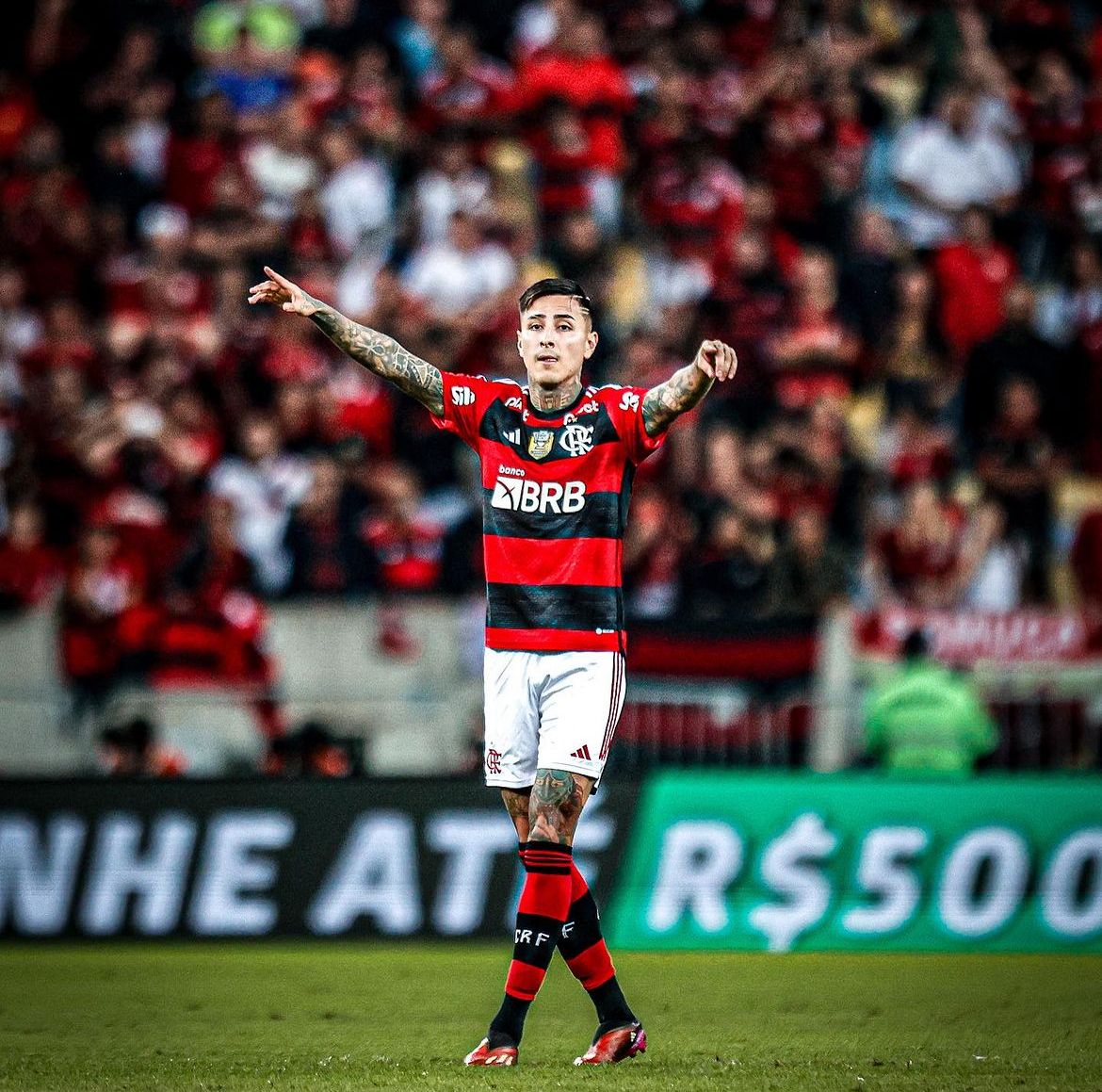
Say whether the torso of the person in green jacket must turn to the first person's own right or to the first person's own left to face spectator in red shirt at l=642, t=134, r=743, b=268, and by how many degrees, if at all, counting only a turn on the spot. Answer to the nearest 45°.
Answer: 0° — they already face them

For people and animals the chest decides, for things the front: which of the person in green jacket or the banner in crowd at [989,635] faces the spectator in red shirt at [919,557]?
the person in green jacket

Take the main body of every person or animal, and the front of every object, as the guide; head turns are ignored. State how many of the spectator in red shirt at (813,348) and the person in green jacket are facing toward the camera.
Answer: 1

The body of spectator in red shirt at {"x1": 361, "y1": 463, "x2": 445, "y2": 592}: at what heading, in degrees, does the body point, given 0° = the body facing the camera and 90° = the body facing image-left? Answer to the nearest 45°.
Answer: approximately 0°

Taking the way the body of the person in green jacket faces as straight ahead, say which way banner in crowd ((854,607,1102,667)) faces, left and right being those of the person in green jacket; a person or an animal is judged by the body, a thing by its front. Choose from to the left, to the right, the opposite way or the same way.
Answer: the opposite way

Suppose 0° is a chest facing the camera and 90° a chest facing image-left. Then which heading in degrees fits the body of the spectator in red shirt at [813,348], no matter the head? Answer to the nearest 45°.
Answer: approximately 0°

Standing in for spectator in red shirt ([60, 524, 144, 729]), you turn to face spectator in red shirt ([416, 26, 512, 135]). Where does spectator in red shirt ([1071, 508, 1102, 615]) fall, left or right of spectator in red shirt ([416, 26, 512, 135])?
right

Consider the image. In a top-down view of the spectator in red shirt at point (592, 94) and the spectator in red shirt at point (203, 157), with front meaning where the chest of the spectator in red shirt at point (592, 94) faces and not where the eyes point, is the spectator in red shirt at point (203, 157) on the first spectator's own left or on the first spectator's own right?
on the first spectator's own right

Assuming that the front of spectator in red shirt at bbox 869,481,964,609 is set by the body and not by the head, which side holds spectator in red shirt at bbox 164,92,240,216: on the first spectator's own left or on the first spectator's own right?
on the first spectator's own right

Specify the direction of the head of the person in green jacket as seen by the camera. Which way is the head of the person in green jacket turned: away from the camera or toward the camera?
away from the camera

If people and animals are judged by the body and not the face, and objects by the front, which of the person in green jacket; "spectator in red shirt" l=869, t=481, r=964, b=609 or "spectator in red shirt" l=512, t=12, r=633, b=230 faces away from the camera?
the person in green jacket

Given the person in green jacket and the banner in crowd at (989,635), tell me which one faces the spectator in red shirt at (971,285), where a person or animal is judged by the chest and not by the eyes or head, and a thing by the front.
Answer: the person in green jacket

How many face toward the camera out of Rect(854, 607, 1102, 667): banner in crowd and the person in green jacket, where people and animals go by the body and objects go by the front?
1

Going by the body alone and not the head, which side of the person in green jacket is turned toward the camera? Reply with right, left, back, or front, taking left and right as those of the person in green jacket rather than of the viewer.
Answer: back
